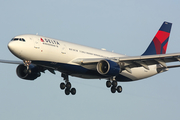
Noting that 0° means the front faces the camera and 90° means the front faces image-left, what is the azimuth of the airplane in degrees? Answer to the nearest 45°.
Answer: approximately 45°
